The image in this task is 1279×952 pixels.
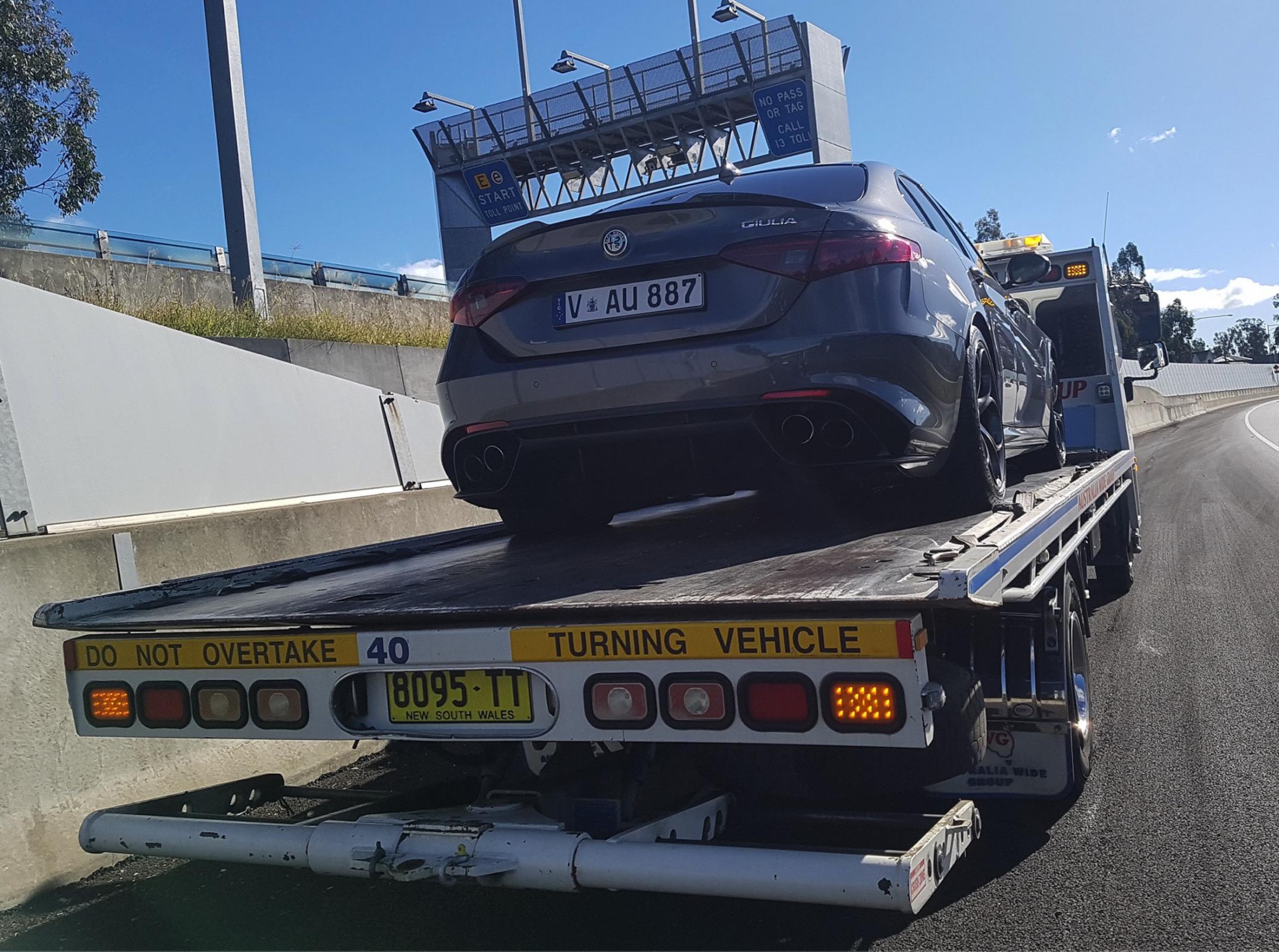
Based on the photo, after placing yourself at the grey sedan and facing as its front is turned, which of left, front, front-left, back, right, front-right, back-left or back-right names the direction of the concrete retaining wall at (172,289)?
left

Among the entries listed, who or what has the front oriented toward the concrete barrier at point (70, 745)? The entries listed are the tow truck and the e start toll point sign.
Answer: the e start toll point sign

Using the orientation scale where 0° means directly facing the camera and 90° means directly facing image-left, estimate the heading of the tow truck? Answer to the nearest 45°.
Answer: approximately 225°

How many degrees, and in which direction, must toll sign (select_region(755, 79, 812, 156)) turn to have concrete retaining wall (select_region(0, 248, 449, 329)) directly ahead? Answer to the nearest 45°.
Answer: approximately 45° to its right

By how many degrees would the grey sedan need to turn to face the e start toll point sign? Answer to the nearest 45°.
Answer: approximately 45° to its left

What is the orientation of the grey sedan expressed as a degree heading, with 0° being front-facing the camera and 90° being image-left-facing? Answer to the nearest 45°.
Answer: approximately 225°

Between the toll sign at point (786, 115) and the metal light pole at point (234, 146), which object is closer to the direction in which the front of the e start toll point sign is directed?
the metal light pole

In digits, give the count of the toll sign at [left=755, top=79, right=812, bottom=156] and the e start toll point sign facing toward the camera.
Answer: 2

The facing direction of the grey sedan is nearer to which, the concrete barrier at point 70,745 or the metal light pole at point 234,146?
the metal light pole

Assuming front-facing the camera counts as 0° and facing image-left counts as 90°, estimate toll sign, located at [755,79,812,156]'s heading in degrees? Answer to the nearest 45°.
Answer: approximately 0°

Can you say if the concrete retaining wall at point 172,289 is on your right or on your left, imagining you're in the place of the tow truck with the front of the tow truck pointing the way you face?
on your left

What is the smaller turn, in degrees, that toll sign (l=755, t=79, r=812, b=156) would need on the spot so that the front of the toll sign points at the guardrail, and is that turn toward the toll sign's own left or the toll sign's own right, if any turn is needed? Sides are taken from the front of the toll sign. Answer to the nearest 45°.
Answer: approximately 45° to the toll sign's own right

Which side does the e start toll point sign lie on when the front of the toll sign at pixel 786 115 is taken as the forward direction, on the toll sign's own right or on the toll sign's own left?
on the toll sign's own right
